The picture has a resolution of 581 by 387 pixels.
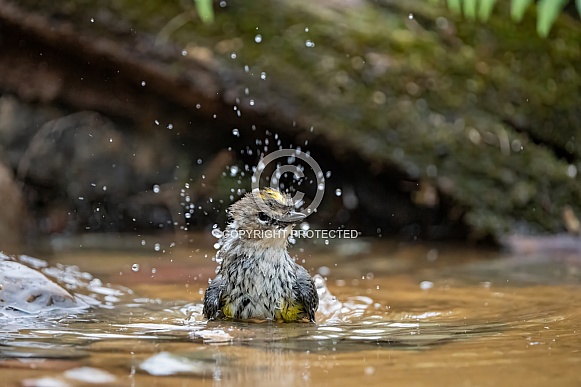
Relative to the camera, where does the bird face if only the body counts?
toward the camera

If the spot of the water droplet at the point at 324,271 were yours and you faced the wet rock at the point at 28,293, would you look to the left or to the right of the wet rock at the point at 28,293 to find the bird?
left

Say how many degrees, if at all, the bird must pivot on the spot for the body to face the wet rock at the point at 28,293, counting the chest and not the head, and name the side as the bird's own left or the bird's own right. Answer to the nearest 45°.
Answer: approximately 90° to the bird's own right

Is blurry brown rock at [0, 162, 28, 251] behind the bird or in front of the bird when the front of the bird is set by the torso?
behind

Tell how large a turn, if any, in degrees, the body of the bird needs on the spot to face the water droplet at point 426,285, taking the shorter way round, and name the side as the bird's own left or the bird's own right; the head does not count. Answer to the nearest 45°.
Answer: approximately 135° to the bird's own left
